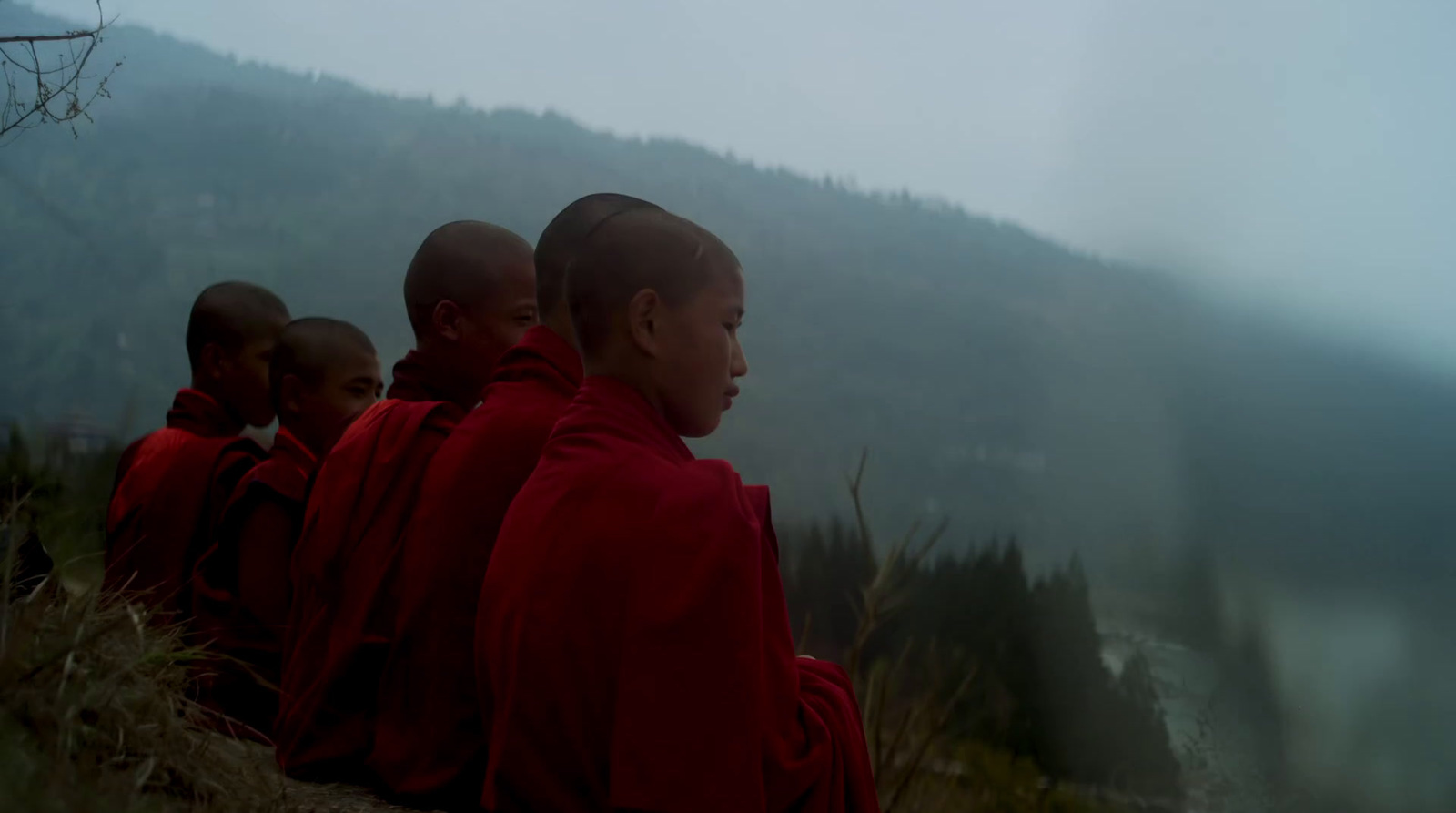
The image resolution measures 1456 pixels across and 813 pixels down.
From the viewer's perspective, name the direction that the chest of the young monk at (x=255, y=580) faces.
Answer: to the viewer's right

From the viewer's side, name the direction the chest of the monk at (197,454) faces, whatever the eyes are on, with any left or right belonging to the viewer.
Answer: facing away from the viewer and to the right of the viewer

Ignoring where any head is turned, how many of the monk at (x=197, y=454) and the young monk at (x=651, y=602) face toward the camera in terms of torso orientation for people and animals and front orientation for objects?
0

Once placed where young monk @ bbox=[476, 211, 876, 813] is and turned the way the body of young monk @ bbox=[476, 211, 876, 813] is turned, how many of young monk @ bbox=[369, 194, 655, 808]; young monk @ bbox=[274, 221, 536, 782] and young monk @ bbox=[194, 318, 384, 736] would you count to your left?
3

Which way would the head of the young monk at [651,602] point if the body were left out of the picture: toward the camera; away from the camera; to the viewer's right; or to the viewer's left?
to the viewer's right

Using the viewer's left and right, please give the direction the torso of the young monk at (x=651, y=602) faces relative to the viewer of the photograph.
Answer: facing away from the viewer and to the right of the viewer

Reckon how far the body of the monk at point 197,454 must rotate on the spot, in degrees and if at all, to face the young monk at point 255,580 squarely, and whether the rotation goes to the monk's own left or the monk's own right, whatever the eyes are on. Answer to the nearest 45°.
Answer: approximately 135° to the monk's own right

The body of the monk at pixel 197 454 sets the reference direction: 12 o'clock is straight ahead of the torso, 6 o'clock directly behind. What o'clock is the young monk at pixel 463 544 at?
The young monk is roughly at 4 o'clock from the monk.

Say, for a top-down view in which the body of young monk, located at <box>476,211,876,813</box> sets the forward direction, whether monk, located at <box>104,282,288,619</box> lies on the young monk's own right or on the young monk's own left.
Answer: on the young monk's own left
